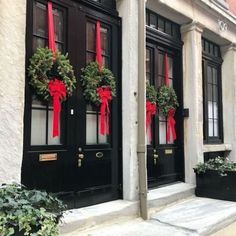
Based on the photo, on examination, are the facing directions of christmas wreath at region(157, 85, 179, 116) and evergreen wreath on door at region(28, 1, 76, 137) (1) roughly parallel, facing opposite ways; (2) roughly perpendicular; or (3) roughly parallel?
roughly parallel

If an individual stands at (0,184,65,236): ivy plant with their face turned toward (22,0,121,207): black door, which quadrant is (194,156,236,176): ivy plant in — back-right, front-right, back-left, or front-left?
front-right

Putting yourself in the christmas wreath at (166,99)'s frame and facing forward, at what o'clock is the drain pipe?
The drain pipe is roughly at 2 o'clock from the christmas wreath.

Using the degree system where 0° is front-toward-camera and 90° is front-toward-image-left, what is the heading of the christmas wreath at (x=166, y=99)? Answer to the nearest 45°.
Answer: approximately 315°

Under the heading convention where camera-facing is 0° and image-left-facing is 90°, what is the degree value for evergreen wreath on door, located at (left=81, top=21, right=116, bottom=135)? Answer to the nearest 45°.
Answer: approximately 315°

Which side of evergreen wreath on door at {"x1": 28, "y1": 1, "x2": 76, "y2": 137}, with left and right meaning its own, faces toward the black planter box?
left

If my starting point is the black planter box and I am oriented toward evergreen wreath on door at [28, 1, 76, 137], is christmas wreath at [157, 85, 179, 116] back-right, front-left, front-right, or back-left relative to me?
front-right

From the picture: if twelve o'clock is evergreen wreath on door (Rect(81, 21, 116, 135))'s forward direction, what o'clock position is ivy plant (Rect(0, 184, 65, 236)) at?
The ivy plant is roughly at 2 o'clock from the evergreen wreath on door.

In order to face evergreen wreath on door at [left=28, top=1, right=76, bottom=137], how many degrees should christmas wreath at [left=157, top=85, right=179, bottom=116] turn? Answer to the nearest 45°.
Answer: approximately 90° to its right

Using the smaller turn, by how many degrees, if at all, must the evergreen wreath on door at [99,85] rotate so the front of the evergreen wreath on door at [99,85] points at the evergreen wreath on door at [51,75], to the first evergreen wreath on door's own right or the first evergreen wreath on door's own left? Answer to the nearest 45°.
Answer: approximately 90° to the first evergreen wreath on door's own right

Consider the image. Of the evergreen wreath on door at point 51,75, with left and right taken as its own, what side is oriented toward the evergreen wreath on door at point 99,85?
left

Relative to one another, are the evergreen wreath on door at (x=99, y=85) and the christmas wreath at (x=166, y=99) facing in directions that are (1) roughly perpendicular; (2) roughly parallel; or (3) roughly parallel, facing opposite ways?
roughly parallel

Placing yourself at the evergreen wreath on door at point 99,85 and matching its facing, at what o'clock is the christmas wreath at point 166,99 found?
The christmas wreath is roughly at 9 o'clock from the evergreen wreath on door.

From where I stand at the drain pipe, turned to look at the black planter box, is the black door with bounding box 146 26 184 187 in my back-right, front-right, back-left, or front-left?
front-left

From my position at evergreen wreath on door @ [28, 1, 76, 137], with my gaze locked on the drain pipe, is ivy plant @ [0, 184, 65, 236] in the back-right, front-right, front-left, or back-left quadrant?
back-right

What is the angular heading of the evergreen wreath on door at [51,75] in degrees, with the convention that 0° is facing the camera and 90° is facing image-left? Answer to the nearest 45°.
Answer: approximately 315°

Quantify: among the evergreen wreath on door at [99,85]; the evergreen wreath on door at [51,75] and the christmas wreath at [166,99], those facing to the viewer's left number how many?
0
